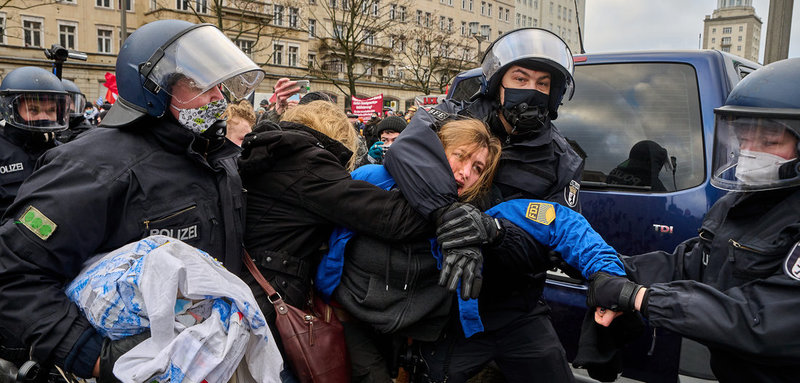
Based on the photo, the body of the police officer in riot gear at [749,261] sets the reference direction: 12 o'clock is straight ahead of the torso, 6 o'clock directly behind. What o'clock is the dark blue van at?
The dark blue van is roughly at 4 o'clock from the police officer in riot gear.

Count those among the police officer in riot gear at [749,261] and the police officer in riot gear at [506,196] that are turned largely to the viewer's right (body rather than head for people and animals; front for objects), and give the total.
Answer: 0

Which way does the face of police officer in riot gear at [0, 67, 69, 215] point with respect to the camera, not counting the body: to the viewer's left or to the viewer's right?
to the viewer's right

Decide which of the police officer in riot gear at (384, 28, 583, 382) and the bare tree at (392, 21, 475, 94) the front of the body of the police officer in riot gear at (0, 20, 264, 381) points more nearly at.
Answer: the police officer in riot gear

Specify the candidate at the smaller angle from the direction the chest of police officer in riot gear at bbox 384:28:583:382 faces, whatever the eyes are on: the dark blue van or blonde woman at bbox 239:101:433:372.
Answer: the blonde woman

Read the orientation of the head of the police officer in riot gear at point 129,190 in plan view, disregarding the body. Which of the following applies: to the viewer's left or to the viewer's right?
to the viewer's right

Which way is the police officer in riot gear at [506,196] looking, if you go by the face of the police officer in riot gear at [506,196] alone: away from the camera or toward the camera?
toward the camera

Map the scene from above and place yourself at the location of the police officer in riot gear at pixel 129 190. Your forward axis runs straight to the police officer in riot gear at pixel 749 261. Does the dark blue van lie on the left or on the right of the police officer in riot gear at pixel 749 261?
left

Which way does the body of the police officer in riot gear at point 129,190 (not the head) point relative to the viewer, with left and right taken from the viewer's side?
facing the viewer and to the right of the viewer

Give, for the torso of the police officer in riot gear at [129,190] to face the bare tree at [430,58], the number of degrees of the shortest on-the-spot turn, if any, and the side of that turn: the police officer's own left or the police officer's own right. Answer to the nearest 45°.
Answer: approximately 90° to the police officer's own left

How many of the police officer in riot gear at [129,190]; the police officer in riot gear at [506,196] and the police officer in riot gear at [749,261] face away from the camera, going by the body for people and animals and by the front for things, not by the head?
0

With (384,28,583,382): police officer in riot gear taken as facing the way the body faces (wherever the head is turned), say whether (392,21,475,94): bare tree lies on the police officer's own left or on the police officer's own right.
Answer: on the police officer's own right

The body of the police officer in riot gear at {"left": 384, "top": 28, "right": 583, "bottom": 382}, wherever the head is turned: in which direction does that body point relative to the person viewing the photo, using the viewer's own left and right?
facing the viewer and to the left of the viewer
